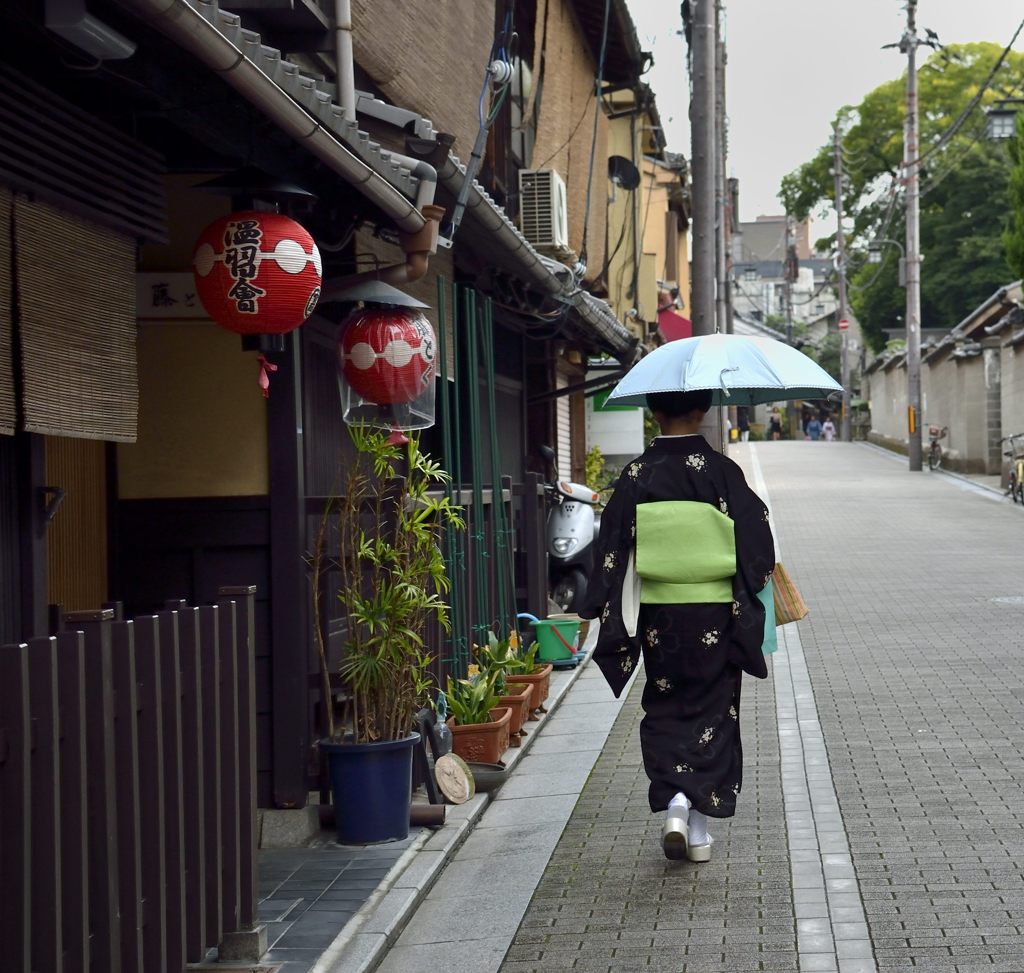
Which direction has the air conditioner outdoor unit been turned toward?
to the viewer's right

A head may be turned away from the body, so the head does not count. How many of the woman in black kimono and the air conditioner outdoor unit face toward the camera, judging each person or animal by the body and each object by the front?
0

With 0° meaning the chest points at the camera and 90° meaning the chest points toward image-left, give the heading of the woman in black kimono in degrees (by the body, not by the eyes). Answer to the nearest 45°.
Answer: approximately 180°

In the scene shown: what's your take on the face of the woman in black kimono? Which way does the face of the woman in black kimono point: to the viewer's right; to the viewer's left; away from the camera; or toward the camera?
away from the camera
